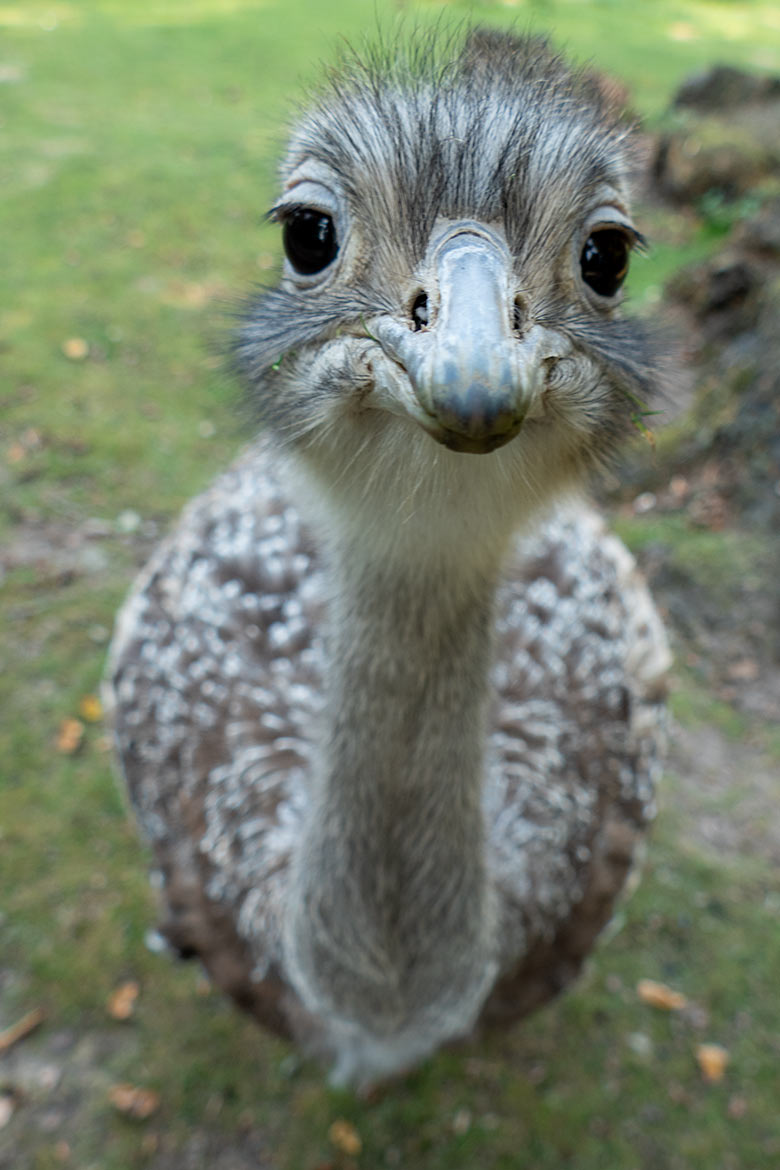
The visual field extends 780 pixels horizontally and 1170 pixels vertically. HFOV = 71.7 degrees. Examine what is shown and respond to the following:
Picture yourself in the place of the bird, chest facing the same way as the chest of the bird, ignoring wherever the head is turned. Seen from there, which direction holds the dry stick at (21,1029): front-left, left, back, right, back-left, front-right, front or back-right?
back-right

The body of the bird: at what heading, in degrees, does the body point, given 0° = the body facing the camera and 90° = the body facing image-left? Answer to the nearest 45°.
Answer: approximately 0°

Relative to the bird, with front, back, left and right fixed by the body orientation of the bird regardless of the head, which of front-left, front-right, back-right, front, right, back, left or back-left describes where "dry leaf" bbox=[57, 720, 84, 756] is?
back-right
